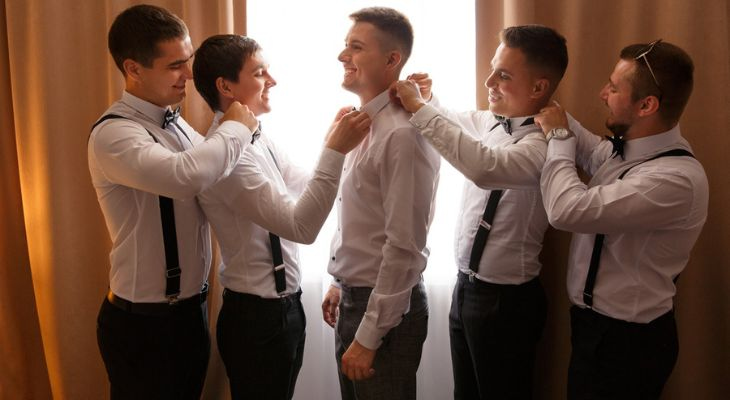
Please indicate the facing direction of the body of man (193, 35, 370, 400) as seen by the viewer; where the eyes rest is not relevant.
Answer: to the viewer's right

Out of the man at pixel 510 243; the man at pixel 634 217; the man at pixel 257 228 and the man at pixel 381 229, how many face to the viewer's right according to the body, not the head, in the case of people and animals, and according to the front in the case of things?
1

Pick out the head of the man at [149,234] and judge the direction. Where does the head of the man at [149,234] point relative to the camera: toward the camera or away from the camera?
toward the camera

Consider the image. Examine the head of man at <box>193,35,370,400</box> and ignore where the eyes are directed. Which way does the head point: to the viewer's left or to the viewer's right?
to the viewer's right

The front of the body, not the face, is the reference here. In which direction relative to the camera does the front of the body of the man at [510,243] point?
to the viewer's left

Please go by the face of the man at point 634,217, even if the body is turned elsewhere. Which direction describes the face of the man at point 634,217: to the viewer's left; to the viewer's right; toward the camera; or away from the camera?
to the viewer's left

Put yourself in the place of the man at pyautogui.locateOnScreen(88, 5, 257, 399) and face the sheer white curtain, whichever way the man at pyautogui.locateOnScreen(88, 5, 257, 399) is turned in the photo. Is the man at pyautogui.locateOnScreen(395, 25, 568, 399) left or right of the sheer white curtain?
right

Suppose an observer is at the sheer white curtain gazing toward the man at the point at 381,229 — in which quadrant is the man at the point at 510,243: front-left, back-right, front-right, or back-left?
front-left

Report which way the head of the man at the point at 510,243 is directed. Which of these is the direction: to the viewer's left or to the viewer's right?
to the viewer's left

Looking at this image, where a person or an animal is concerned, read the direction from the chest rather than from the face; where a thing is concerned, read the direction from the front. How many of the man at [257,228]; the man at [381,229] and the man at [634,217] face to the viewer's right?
1

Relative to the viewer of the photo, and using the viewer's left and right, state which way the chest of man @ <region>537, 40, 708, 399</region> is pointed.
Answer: facing to the left of the viewer
